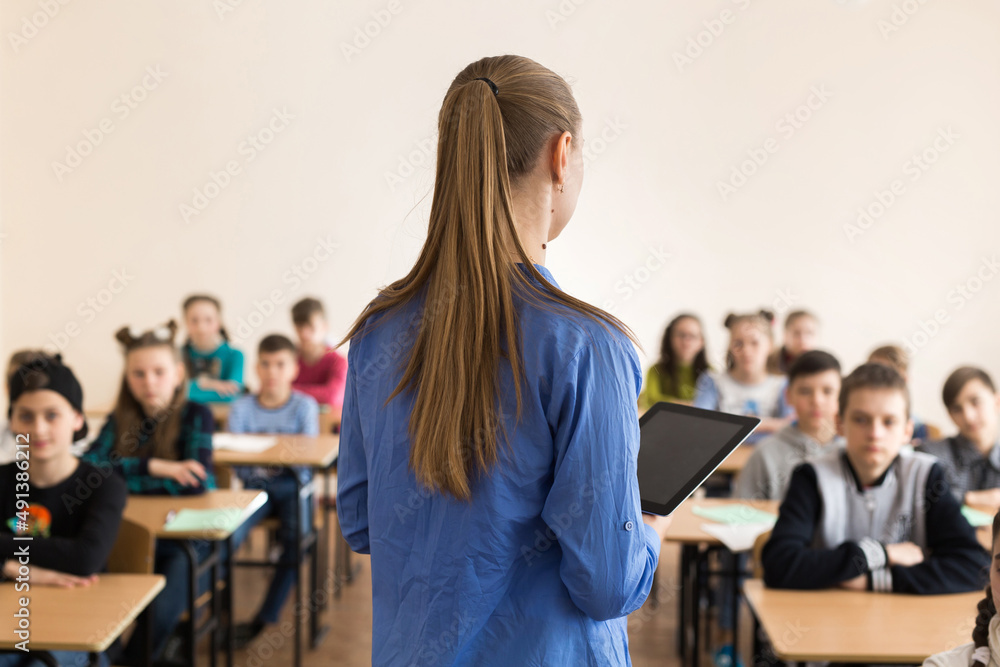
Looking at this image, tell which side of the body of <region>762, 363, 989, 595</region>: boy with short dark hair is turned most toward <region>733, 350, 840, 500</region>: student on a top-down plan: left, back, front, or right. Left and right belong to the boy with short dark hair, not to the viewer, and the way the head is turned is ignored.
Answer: back

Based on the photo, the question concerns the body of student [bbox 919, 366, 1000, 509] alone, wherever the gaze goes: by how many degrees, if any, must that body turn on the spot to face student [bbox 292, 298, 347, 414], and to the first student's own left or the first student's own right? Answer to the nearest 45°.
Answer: approximately 90° to the first student's own right

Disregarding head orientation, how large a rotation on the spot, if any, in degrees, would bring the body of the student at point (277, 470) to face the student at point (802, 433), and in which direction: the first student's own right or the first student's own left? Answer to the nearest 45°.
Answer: approximately 45° to the first student's own left

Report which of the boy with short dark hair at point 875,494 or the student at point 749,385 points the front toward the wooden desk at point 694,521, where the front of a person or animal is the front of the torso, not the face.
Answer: the student

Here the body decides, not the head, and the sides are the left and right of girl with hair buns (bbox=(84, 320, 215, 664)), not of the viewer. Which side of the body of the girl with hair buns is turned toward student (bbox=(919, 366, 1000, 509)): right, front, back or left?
left

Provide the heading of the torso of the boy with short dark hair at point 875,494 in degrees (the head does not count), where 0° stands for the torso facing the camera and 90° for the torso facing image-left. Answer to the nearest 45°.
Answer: approximately 0°

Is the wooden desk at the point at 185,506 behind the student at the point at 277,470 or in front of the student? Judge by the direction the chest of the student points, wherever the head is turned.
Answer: in front

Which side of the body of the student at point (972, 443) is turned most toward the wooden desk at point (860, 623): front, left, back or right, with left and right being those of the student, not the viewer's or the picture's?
front

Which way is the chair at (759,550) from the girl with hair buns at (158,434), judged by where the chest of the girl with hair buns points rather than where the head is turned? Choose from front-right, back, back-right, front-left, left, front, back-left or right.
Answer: front-left

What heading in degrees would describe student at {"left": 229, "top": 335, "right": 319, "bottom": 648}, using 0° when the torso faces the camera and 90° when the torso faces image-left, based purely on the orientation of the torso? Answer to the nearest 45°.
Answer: approximately 0°
